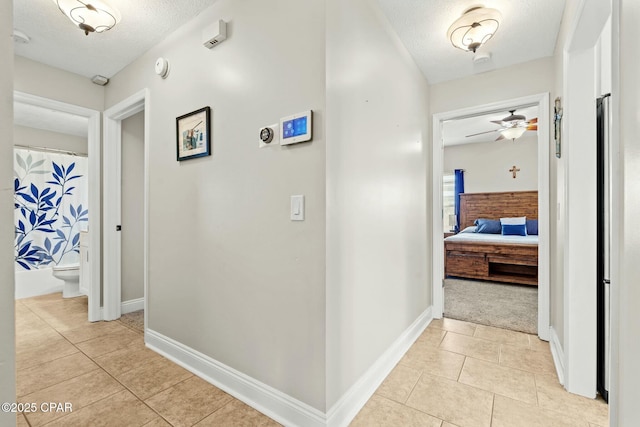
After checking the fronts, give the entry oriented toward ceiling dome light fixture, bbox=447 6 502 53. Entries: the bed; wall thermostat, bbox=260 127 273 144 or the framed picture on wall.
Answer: the bed

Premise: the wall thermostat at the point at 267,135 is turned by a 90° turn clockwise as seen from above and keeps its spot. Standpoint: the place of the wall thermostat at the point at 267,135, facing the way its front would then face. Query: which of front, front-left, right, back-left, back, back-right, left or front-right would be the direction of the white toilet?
front

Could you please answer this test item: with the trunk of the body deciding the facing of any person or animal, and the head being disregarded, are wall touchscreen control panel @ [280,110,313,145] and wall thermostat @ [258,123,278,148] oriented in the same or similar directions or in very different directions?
same or similar directions

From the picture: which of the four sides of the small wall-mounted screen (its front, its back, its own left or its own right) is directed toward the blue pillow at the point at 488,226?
back

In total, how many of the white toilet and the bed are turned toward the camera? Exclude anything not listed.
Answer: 1

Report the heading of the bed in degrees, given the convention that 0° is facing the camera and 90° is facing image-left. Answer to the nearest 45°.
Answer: approximately 0°

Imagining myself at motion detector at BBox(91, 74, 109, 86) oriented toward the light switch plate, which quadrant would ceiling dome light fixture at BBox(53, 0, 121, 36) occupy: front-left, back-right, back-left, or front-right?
front-right

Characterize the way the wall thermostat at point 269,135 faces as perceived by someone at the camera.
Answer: facing the viewer and to the left of the viewer

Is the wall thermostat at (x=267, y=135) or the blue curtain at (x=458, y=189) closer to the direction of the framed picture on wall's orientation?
the wall thermostat

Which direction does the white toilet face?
to the viewer's left
